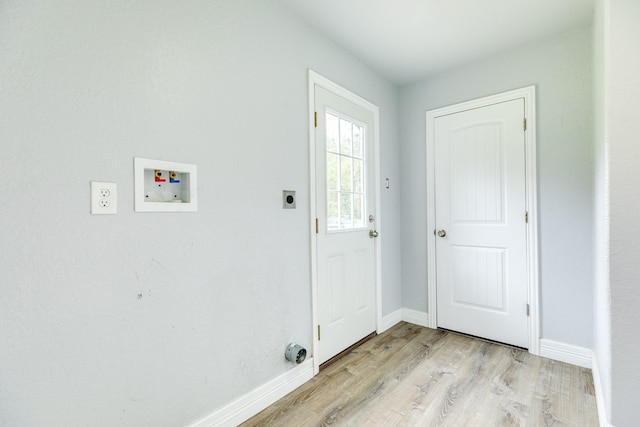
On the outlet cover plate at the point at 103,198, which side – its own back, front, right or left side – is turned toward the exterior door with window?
left

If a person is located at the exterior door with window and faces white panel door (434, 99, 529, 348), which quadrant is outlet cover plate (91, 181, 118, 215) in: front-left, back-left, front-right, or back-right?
back-right

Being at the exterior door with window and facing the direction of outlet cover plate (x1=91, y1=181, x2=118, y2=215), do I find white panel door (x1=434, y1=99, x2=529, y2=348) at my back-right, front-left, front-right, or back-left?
back-left

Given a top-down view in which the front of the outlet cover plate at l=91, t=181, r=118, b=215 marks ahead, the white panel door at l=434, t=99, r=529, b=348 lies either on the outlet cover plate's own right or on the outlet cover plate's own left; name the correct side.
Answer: on the outlet cover plate's own left
